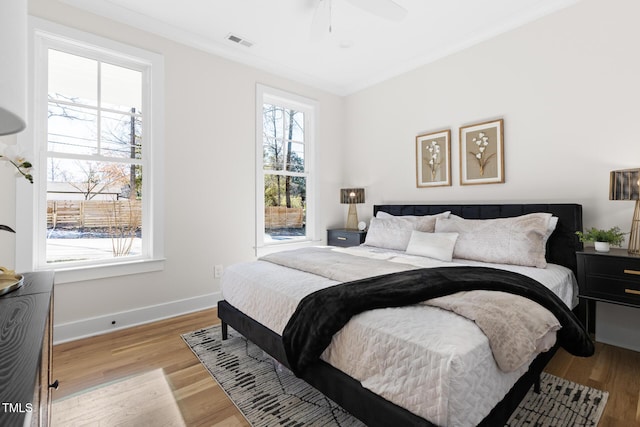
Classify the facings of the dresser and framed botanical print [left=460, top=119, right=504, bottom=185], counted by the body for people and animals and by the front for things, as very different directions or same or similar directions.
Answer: very different directions

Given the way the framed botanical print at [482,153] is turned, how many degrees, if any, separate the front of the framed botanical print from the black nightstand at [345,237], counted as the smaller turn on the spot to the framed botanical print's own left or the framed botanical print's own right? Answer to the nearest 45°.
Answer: approximately 45° to the framed botanical print's own right

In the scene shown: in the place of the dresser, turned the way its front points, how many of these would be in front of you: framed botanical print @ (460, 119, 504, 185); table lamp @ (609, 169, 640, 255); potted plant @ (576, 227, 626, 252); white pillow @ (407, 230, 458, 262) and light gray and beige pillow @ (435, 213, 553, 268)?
5

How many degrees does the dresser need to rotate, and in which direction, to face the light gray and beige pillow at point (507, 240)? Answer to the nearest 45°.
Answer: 0° — it already faces it

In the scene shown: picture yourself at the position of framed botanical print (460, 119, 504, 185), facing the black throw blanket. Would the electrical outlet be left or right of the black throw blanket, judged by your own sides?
right

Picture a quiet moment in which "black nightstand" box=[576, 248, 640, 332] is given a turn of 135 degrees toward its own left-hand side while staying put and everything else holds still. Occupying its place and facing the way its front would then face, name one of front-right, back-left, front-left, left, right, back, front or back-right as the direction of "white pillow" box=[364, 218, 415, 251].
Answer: back

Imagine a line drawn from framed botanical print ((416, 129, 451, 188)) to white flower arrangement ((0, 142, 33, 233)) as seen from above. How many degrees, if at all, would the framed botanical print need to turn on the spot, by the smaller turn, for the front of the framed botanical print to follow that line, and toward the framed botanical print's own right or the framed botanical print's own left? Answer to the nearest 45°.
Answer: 0° — it already faces it
